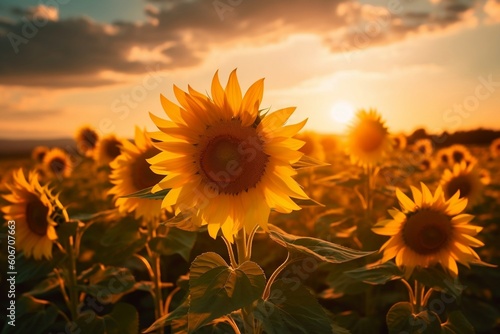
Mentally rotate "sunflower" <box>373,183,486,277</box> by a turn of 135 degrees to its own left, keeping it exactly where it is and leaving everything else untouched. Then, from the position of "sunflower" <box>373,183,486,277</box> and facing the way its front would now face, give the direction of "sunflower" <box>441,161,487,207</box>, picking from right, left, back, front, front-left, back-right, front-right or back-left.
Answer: front-left

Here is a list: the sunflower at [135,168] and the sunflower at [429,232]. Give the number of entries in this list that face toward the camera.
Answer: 2

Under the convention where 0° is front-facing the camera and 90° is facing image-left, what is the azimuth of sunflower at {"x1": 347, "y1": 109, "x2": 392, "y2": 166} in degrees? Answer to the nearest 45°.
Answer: approximately 0°

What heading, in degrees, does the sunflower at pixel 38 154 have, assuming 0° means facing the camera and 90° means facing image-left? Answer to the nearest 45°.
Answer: approximately 0°

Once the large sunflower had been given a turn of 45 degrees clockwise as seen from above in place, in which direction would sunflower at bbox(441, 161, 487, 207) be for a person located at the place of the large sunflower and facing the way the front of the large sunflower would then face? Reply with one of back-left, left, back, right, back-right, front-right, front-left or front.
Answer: back

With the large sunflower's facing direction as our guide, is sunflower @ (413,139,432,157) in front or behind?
behind
